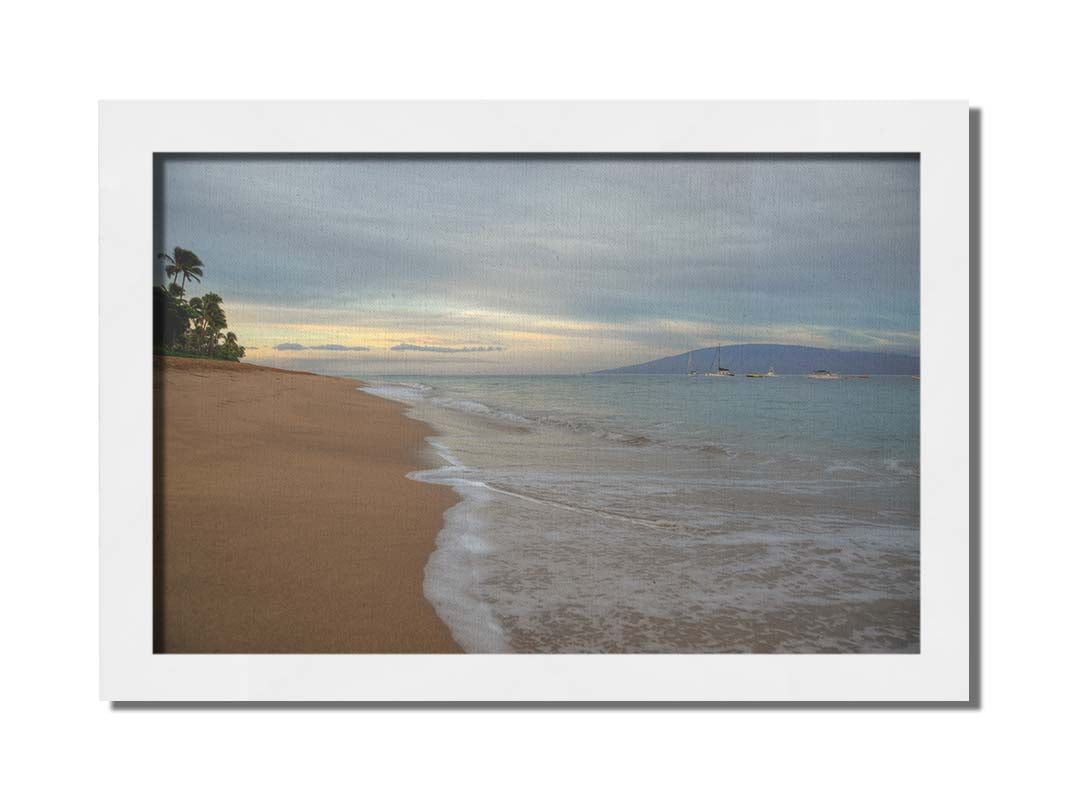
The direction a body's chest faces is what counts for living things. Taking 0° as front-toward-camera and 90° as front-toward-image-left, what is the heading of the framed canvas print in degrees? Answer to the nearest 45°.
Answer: approximately 0°
